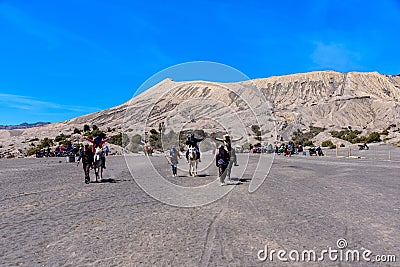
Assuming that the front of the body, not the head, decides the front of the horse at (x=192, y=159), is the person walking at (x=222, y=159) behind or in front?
in front

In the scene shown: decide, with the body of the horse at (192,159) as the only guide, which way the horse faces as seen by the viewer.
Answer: toward the camera
